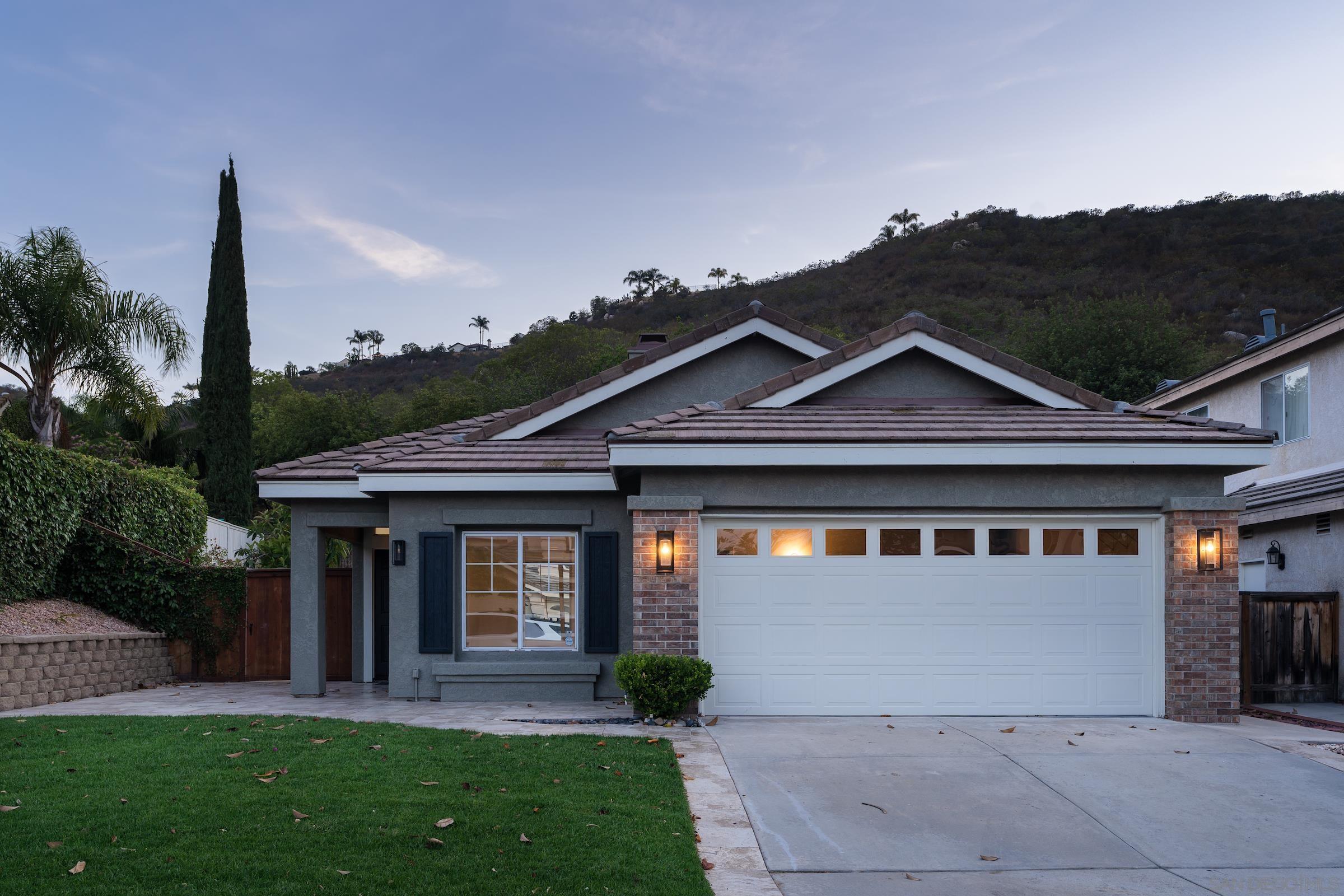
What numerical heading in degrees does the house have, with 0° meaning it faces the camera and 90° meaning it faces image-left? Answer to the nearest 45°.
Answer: approximately 0°

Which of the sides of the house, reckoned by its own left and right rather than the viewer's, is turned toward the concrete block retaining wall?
right

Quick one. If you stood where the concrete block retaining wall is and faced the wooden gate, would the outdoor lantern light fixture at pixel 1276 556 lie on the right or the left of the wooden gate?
right

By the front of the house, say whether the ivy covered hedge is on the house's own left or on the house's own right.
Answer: on the house's own right

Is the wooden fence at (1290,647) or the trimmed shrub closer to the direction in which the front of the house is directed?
the trimmed shrub

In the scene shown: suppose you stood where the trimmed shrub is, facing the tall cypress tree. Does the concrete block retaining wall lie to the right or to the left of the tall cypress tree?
left
